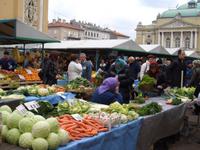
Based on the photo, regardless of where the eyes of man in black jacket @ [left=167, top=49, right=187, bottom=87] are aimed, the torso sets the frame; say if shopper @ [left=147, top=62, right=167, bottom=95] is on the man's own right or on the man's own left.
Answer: on the man's own right

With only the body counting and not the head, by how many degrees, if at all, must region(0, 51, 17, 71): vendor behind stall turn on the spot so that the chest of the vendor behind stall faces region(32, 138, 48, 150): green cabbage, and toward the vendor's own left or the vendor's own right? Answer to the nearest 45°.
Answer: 0° — they already face it

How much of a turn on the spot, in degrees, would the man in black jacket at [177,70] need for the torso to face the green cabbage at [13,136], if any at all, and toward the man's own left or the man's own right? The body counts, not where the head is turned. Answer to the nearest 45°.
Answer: approximately 45° to the man's own right

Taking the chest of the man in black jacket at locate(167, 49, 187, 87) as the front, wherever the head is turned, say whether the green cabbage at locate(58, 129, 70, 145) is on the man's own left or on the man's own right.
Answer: on the man's own right

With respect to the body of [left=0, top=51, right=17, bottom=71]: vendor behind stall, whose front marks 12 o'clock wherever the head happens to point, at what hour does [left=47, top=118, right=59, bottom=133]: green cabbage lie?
The green cabbage is roughly at 12 o'clock from the vendor behind stall.

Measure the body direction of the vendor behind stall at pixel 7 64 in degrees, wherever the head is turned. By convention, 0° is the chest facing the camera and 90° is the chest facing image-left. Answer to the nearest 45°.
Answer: approximately 0°

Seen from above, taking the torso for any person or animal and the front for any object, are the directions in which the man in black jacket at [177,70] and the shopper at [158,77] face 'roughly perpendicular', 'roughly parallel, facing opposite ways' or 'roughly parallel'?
roughly perpendicular

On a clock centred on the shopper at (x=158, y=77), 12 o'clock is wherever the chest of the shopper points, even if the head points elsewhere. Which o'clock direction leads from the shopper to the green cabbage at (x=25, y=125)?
The green cabbage is roughly at 11 o'clock from the shopper.
